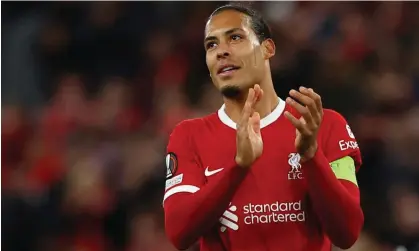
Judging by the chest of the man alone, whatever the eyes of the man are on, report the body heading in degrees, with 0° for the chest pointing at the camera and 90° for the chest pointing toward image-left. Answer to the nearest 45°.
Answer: approximately 0°
